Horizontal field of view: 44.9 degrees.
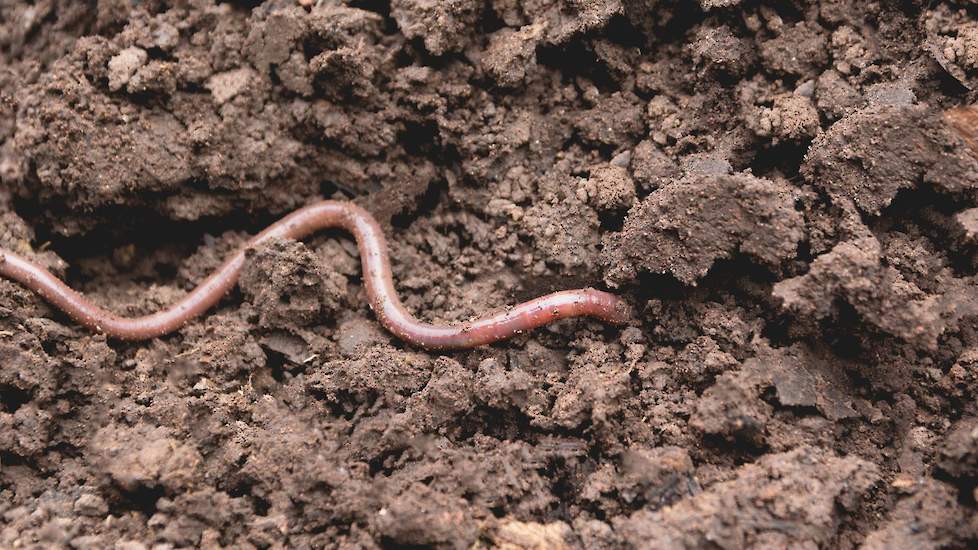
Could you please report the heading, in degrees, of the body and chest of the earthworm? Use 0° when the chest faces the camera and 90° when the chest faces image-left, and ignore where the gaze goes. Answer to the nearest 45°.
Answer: approximately 270°
